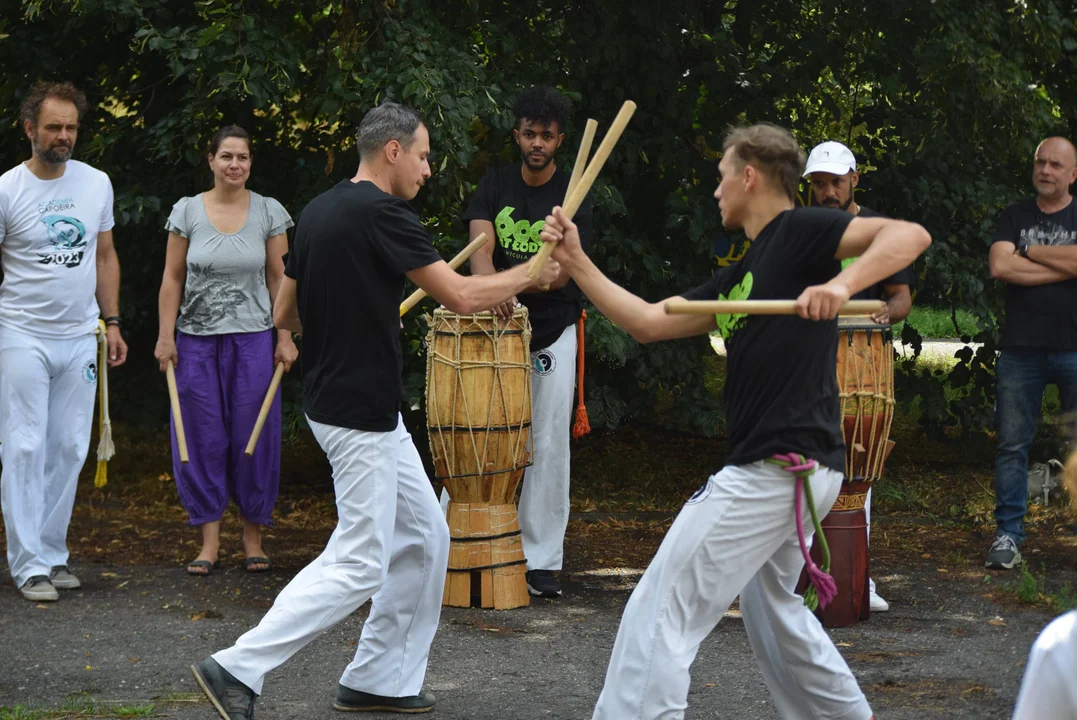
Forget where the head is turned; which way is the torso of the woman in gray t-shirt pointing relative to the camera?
toward the camera

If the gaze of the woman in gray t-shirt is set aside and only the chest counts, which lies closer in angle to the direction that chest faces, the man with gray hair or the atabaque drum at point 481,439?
the man with gray hair

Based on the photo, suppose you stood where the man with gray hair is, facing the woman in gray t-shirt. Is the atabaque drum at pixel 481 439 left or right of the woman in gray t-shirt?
right

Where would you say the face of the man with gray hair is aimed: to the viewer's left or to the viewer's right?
to the viewer's right

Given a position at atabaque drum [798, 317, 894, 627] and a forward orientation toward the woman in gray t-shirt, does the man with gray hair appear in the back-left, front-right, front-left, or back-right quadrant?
front-left

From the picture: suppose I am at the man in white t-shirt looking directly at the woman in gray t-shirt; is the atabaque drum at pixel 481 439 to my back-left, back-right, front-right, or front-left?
front-right

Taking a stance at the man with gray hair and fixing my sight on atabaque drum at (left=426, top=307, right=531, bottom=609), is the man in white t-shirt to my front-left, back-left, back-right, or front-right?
front-left

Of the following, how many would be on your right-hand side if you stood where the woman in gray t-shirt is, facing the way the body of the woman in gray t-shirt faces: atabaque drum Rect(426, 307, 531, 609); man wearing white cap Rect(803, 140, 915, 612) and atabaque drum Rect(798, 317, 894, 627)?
0

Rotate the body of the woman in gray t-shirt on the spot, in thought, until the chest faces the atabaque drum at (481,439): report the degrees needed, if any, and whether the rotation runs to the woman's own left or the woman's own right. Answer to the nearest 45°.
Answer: approximately 45° to the woman's own left

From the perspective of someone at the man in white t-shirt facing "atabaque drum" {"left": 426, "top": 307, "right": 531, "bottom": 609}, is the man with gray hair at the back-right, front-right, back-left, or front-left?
front-right

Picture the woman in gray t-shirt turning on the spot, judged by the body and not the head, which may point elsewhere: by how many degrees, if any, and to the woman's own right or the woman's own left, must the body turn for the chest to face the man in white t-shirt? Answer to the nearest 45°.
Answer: approximately 90° to the woman's own right

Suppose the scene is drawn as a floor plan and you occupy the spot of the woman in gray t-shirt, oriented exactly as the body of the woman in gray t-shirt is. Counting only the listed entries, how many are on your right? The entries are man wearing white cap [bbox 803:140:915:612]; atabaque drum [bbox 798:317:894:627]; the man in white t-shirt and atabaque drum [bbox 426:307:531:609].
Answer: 1

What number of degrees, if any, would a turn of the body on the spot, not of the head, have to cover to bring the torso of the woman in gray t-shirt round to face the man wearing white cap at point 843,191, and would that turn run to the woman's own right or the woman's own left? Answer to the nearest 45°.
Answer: approximately 45° to the woman's own left

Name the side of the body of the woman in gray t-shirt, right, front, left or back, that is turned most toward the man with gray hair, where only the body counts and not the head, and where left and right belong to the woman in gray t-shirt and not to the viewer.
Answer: front

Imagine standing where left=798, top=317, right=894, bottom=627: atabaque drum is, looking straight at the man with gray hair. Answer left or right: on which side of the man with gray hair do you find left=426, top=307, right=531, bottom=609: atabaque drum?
right

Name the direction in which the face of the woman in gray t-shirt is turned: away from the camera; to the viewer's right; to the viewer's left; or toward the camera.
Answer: toward the camera

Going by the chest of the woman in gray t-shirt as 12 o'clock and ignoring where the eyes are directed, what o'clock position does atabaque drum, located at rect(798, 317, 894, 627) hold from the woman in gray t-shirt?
The atabaque drum is roughly at 10 o'clock from the woman in gray t-shirt.
